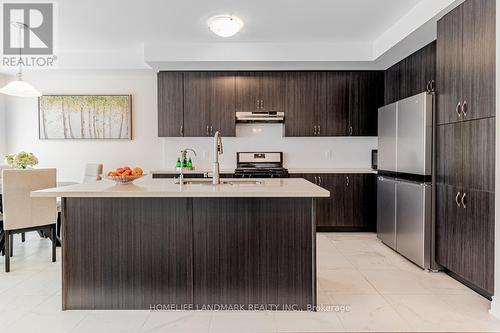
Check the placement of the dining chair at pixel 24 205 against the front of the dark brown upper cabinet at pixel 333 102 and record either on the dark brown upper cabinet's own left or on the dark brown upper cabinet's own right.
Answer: on the dark brown upper cabinet's own right

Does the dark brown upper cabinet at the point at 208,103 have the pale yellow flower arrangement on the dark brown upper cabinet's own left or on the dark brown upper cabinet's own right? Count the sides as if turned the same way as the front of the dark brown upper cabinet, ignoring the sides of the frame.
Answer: on the dark brown upper cabinet's own right

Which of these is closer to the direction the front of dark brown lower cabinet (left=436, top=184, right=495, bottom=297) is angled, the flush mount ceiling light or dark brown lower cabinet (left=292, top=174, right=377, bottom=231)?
the flush mount ceiling light

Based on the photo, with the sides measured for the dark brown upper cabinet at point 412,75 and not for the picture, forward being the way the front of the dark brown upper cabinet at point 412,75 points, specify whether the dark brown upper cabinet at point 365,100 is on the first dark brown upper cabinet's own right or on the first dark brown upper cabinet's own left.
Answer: on the first dark brown upper cabinet's own right

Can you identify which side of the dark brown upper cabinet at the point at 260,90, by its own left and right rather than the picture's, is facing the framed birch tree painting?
right

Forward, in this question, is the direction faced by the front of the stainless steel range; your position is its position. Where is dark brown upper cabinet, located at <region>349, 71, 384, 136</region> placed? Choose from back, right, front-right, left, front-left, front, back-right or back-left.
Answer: left

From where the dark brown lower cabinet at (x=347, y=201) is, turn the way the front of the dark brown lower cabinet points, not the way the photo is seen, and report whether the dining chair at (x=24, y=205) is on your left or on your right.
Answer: on your right

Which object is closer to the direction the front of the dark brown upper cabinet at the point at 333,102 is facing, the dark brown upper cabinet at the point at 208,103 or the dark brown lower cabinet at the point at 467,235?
the dark brown lower cabinet

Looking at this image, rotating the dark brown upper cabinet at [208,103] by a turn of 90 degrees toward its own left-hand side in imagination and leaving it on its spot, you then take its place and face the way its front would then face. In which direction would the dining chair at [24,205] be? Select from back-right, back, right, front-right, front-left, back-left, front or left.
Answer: back-right

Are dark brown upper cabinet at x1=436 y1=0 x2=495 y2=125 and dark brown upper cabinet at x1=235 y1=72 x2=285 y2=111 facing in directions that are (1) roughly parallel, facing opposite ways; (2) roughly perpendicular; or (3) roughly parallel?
roughly perpendicular

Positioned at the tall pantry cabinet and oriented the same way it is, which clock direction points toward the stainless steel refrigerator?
The stainless steel refrigerator is roughly at 3 o'clock from the tall pantry cabinet.

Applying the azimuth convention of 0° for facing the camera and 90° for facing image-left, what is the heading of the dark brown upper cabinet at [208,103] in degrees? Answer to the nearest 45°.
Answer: approximately 0°

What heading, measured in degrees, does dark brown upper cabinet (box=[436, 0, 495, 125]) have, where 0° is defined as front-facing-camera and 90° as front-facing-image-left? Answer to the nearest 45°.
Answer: approximately 45°

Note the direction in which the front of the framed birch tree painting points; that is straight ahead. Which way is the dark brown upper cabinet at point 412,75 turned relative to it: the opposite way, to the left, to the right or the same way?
to the right

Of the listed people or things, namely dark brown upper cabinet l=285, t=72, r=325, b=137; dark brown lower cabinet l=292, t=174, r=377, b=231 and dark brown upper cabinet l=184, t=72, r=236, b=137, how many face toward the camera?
3

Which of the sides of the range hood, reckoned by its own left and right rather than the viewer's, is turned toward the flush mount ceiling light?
front
